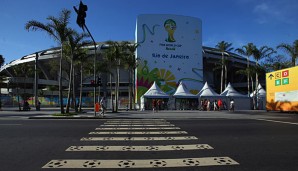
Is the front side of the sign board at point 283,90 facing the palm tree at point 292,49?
no

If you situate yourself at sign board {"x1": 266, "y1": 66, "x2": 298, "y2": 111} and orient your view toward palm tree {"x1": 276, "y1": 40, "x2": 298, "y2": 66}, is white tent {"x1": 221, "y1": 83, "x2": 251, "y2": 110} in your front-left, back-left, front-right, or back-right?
front-left

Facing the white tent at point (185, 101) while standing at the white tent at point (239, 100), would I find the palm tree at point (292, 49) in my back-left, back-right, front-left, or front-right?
back-left

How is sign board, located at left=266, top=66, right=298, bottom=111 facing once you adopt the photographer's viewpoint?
facing the viewer and to the left of the viewer

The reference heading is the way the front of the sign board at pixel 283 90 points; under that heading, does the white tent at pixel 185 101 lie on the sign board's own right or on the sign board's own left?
on the sign board's own right

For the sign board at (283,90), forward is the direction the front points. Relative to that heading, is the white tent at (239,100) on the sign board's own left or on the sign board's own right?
on the sign board's own right

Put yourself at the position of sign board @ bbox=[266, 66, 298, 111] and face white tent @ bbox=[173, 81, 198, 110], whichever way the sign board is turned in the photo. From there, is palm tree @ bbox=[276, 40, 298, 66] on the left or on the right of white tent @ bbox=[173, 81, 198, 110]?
right

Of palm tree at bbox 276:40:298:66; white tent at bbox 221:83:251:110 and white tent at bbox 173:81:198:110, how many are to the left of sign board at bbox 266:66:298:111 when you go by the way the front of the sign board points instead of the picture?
0
